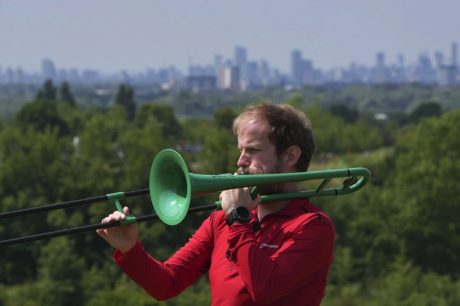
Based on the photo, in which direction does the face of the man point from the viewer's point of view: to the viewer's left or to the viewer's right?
to the viewer's left

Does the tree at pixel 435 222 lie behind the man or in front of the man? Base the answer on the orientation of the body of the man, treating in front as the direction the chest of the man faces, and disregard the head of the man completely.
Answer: behind

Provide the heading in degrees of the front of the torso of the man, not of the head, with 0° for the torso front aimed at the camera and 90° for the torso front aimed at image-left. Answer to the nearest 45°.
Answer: approximately 45°
